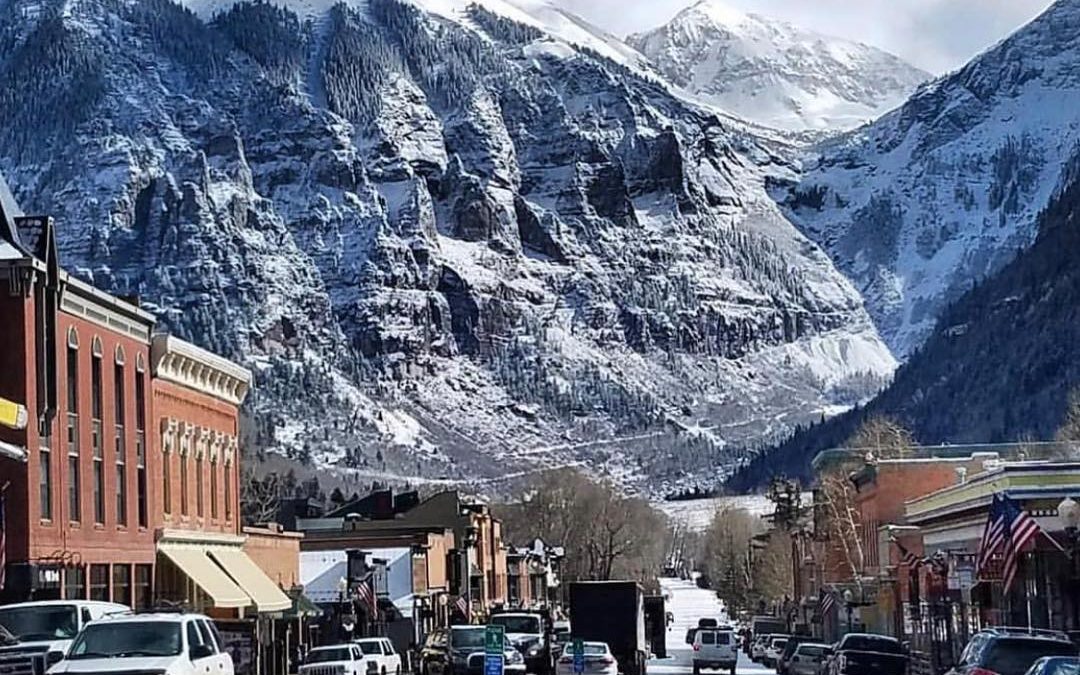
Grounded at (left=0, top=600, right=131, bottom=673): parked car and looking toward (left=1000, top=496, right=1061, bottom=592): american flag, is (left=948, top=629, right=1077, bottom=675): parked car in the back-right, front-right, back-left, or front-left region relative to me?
front-right

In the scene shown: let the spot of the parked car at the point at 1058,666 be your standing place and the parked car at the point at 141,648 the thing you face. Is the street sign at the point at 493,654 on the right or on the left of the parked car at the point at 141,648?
right

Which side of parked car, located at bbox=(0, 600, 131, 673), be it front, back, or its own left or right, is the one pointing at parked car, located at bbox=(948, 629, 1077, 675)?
left

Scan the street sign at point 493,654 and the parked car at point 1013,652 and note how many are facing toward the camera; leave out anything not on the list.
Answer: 1

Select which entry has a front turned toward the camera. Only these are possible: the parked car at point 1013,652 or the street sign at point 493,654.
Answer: the street sign

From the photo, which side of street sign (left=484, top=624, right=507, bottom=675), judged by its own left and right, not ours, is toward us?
front

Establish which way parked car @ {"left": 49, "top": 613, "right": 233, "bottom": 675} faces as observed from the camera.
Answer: facing the viewer and to the left of the viewer

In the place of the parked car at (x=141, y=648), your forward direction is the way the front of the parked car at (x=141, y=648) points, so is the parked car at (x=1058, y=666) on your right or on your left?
on your left

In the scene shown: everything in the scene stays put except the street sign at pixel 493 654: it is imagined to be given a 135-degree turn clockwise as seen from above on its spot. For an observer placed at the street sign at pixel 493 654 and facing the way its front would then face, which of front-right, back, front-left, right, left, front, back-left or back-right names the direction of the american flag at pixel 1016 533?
back-right

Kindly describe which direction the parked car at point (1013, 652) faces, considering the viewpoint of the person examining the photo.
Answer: facing away from the viewer and to the right of the viewer

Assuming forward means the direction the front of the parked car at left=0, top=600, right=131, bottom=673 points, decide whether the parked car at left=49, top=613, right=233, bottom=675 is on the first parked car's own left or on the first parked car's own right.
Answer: on the first parked car's own left

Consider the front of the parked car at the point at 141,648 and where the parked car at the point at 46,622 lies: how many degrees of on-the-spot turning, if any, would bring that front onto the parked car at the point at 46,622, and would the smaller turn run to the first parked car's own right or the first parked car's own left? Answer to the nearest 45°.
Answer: approximately 135° to the first parked car's own right

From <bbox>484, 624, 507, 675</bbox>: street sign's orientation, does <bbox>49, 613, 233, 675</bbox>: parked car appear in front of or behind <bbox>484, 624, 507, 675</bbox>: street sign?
in front

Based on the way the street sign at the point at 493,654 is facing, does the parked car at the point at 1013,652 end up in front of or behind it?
in front

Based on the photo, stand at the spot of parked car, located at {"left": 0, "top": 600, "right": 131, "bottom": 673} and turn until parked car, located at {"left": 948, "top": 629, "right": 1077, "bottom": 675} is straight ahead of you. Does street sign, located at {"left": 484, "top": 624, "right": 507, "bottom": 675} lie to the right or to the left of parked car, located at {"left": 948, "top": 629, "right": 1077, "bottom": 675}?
left
